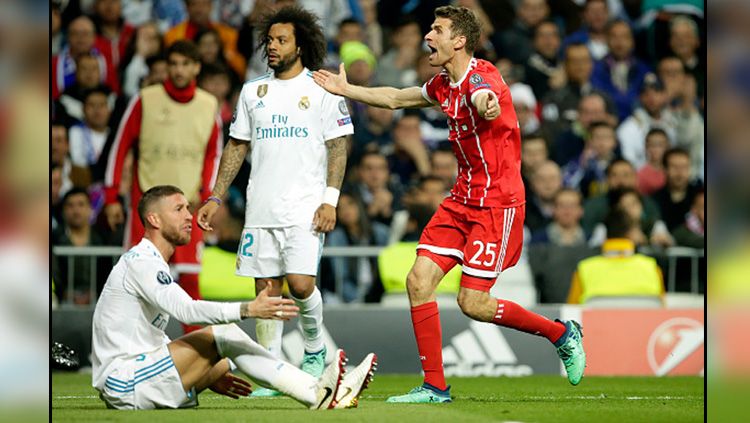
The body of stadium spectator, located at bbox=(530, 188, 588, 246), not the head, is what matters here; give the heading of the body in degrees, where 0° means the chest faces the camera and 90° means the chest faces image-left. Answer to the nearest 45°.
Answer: approximately 0°

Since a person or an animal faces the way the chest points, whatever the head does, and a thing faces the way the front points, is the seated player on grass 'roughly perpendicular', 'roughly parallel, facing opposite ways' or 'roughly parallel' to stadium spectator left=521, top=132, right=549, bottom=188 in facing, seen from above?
roughly perpendicular

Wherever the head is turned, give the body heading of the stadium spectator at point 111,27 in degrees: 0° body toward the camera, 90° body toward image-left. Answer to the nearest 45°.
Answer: approximately 0°

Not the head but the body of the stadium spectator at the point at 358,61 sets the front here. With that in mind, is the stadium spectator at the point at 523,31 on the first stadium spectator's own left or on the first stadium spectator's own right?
on the first stadium spectator's own left

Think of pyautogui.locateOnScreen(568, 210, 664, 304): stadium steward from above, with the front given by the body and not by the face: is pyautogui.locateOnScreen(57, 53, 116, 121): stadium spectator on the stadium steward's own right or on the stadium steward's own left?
on the stadium steward's own left

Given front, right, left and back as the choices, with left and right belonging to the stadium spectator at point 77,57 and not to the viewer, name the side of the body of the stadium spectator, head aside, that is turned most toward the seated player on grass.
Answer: front

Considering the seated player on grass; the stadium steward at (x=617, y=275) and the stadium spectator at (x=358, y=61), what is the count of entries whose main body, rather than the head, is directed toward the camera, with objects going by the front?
1

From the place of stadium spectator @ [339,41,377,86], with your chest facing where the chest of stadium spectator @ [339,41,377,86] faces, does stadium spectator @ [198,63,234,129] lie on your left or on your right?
on your right

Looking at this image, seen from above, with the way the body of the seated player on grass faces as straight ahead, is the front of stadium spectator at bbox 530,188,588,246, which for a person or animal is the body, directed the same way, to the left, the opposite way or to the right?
to the right
